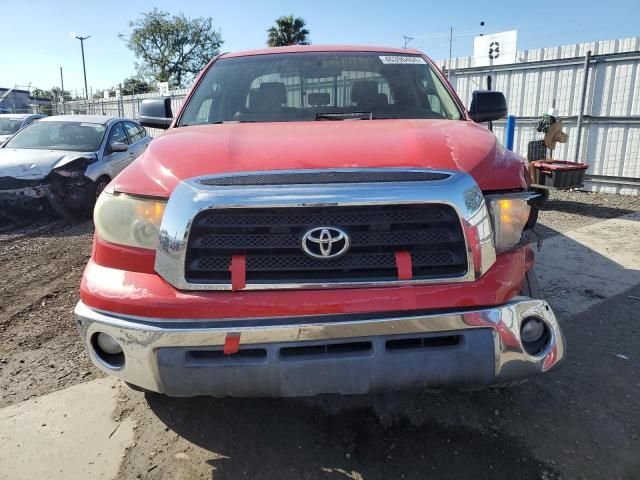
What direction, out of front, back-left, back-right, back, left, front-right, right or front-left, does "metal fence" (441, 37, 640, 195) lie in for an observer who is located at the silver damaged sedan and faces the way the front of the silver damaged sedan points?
back-left

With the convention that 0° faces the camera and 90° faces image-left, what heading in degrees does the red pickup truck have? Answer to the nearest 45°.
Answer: approximately 0°

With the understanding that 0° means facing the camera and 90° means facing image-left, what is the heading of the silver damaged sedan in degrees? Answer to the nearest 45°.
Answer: approximately 45°

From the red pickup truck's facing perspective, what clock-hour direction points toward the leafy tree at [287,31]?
The leafy tree is roughly at 6 o'clock from the red pickup truck.

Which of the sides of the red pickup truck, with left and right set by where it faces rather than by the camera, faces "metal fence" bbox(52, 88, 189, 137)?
back

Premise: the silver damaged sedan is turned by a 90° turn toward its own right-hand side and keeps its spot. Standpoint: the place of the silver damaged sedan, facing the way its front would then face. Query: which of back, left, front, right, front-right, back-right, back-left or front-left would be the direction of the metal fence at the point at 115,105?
front-right
